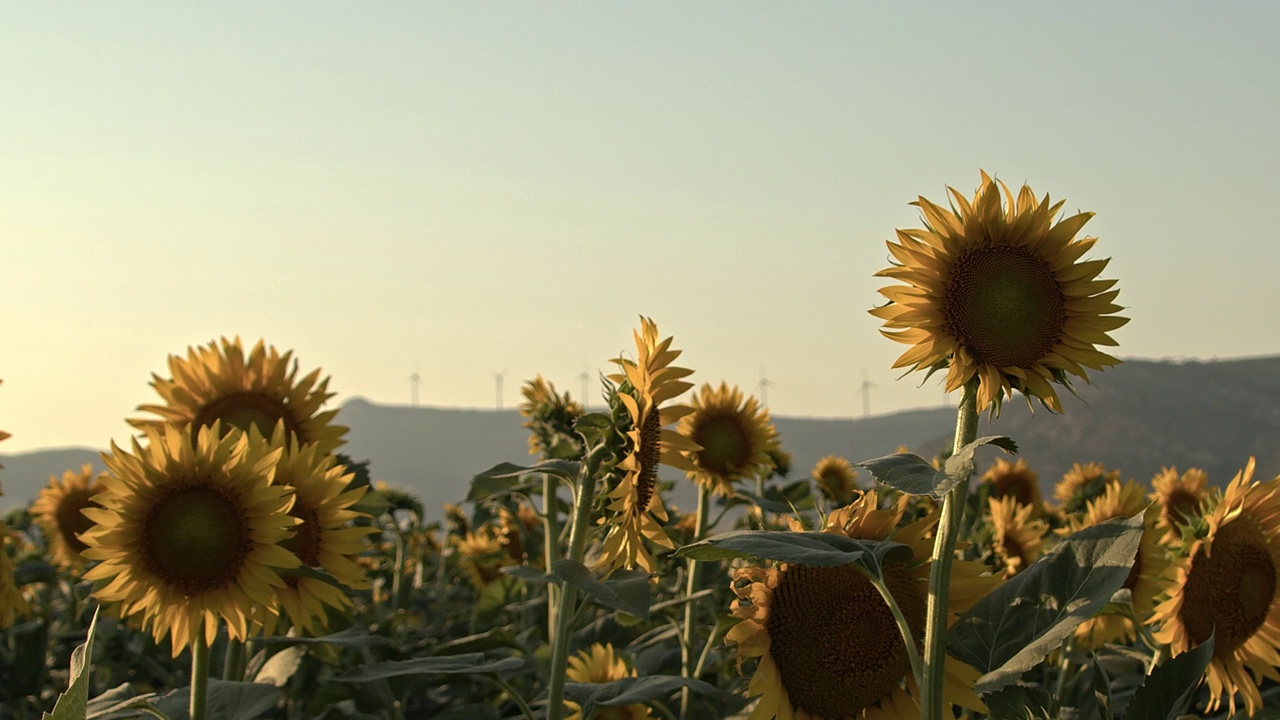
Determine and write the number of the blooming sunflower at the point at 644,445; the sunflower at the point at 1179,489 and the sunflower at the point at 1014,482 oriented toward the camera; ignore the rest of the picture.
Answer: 2

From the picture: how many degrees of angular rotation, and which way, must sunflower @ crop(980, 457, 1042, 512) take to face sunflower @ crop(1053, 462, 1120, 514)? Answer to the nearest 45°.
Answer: approximately 135° to its left

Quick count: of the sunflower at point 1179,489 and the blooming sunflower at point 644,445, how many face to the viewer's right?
1

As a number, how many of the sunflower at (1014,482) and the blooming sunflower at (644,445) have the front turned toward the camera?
1

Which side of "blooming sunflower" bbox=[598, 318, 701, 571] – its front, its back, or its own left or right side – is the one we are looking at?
right

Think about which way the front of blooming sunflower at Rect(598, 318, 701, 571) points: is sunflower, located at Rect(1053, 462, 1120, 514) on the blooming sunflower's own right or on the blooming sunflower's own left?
on the blooming sunflower's own left

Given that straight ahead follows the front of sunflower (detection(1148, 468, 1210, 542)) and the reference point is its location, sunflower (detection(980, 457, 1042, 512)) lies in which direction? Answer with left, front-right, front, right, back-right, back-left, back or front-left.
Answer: back-right

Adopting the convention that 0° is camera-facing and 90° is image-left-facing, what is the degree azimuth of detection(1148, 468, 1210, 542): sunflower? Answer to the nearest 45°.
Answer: approximately 0°
